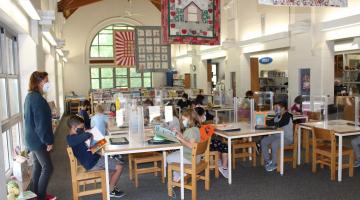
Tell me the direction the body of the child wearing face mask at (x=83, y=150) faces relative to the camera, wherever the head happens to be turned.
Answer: to the viewer's right

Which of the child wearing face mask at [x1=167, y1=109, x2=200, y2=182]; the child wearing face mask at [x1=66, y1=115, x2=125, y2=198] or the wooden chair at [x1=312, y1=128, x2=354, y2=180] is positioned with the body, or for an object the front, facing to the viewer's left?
the child wearing face mask at [x1=167, y1=109, x2=200, y2=182]

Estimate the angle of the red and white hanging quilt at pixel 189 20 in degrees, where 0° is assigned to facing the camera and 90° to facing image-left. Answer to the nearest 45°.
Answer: approximately 0°

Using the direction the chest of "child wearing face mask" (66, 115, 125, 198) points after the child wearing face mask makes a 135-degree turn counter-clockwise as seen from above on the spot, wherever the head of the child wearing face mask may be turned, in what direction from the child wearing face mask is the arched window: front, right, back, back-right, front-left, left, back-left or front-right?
front-right

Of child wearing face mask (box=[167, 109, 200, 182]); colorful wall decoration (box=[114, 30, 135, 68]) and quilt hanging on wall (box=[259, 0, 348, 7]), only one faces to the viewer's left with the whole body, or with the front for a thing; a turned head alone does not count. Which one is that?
the child wearing face mask

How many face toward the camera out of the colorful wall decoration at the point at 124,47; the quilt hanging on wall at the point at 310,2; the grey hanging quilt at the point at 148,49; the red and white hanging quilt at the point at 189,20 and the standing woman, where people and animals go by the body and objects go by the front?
4

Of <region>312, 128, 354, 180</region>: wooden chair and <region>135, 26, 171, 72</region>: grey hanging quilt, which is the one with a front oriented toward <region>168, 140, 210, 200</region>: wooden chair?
the grey hanging quilt

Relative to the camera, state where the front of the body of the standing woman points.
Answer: to the viewer's right

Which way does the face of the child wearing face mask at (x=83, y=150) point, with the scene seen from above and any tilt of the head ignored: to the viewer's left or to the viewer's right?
to the viewer's right
